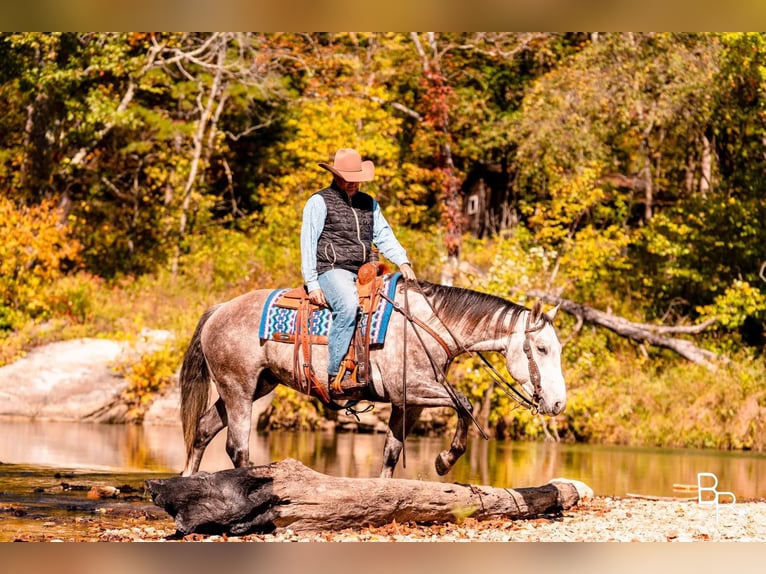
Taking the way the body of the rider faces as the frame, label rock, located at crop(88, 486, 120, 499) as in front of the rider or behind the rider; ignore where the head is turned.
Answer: behind

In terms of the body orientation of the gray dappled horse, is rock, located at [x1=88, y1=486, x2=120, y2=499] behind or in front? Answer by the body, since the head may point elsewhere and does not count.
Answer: behind

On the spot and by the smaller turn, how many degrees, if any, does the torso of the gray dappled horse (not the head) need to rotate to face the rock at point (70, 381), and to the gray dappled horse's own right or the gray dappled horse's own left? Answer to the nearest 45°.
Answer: approximately 135° to the gray dappled horse's own left

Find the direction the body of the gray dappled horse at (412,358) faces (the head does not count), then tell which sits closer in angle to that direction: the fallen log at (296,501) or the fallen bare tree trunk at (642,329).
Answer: the fallen bare tree trunk

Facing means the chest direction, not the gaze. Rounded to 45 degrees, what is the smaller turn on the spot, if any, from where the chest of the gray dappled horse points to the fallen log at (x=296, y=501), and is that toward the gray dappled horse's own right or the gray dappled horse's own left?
approximately 135° to the gray dappled horse's own right

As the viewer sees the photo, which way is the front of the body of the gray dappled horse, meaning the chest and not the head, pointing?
to the viewer's right

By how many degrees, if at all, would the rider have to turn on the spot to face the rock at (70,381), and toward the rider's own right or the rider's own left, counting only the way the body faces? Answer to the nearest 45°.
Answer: approximately 180°

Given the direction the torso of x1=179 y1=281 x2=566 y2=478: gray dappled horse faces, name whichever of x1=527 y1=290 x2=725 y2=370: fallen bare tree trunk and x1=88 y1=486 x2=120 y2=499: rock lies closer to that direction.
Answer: the fallen bare tree trunk

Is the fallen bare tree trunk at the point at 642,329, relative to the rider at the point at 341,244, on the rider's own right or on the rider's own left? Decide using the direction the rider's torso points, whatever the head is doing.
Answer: on the rider's own left
